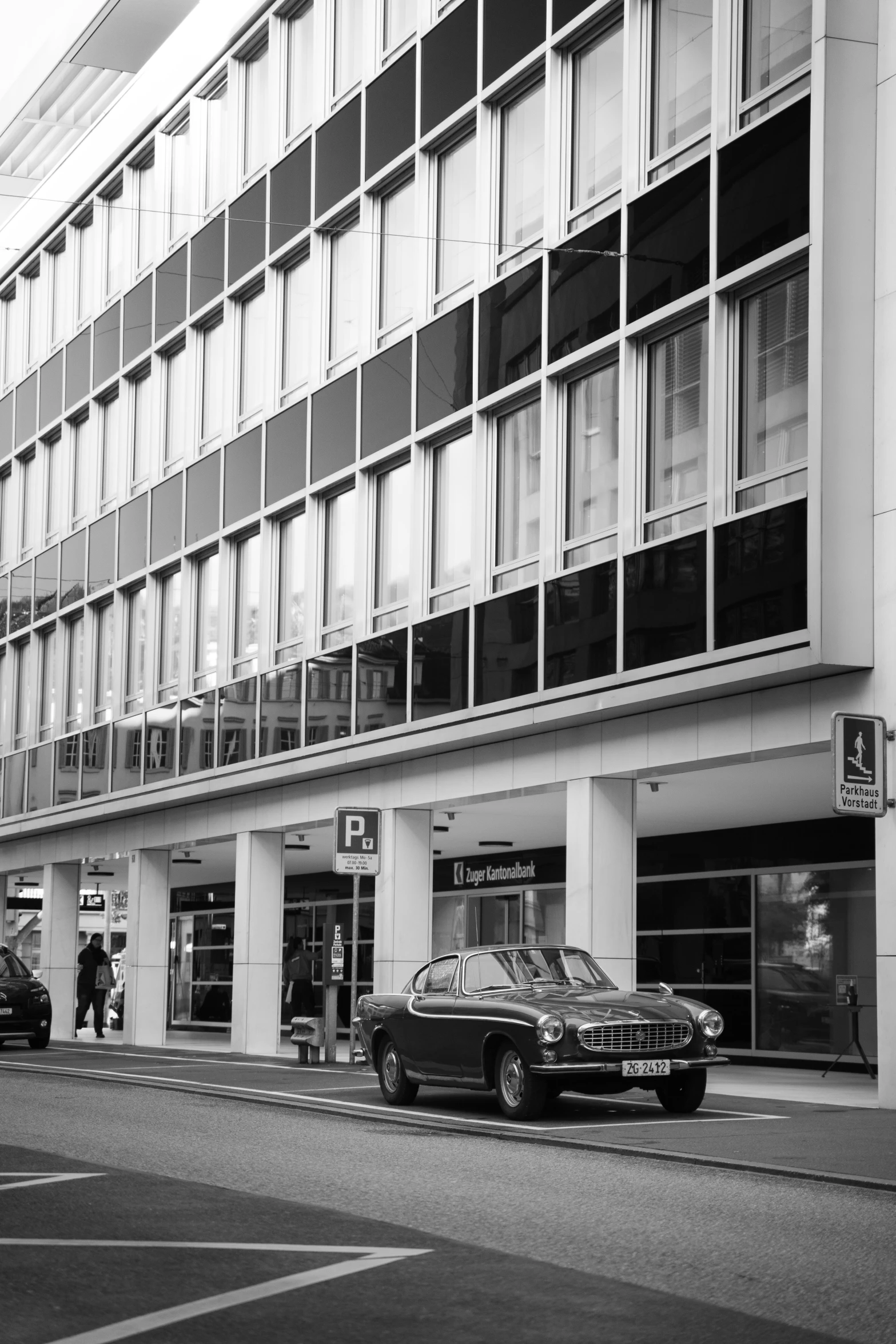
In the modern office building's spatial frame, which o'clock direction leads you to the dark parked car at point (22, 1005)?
The dark parked car is roughly at 3 o'clock from the modern office building.

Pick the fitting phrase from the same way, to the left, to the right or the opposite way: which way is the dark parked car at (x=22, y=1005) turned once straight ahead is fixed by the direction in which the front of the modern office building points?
to the left

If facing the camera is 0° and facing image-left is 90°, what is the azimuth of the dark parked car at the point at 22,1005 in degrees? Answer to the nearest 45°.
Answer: approximately 315°

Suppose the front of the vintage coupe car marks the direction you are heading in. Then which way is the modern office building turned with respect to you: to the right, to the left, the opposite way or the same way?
to the right

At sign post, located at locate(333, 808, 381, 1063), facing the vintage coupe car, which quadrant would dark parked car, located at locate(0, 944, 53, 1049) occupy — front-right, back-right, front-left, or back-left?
back-right

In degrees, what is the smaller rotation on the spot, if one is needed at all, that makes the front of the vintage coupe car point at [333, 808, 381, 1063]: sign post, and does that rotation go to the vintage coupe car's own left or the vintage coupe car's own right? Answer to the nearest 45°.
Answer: approximately 135° to the vintage coupe car's own left

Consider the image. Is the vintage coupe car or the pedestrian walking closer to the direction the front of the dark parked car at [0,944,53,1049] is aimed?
the vintage coupe car
